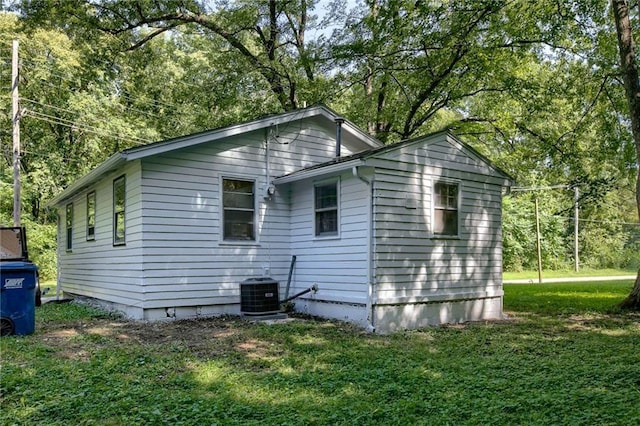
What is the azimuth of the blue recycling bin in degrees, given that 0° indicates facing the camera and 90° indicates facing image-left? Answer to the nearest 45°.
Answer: approximately 270°

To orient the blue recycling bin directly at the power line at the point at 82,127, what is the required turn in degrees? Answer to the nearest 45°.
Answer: approximately 90° to its left

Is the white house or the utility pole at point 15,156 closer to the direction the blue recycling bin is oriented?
the white house

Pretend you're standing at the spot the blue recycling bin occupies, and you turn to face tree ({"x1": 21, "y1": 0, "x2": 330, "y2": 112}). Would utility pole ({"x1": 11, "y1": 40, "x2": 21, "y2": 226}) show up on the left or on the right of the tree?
left

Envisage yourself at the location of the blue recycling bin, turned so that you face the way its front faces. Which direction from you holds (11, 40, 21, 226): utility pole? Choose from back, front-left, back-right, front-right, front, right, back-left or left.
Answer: left

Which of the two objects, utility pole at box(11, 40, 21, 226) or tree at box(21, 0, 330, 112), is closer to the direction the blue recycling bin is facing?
the tree
